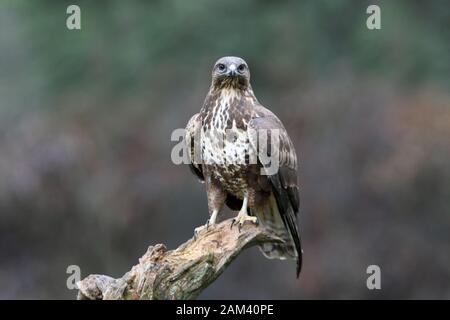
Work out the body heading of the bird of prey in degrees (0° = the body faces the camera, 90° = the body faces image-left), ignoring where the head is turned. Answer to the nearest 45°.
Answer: approximately 45°
